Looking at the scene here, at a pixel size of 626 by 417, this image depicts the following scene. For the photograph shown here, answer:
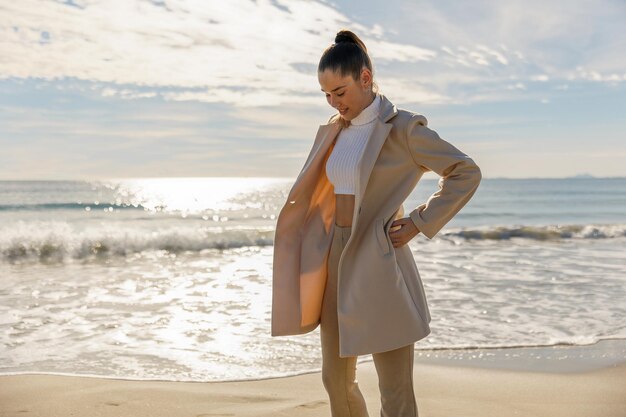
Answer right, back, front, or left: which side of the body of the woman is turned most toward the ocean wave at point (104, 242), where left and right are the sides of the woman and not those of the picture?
right

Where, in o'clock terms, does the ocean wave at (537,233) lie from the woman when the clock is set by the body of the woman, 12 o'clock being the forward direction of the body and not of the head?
The ocean wave is roughly at 5 o'clock from the woman.

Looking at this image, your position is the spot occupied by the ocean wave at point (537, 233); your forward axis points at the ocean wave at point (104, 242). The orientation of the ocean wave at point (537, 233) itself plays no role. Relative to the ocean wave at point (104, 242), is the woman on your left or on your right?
left

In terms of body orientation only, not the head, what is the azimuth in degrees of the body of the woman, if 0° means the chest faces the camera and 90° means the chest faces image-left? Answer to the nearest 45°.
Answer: approximately 45°

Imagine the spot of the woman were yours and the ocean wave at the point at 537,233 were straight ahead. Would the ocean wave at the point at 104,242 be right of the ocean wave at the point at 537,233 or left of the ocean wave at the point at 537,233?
left
